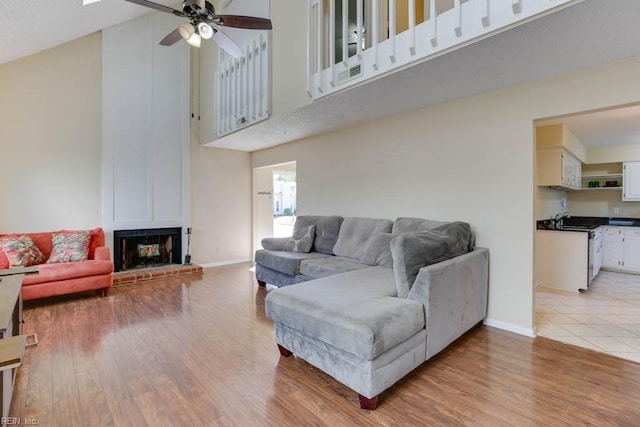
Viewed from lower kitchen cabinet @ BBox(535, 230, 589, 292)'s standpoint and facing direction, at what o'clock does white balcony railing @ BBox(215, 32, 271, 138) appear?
The white balcony railing is roughly at 5 o'clock from the lower kitchen cabinet.

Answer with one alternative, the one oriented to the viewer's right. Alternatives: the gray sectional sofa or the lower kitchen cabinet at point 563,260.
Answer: the lower kitchen cabinet

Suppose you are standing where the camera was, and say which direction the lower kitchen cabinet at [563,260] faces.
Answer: facing to the right of the viewer

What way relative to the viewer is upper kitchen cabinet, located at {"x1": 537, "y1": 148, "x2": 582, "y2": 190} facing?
to the viewer's right

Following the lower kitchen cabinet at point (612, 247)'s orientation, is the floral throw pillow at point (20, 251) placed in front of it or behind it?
in front

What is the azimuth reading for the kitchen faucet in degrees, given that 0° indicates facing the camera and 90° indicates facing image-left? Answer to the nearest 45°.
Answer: approximately 270°

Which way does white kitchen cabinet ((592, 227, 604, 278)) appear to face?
to the viewer's right

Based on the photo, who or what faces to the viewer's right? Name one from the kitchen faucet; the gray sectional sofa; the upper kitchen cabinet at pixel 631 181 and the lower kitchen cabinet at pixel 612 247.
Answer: the kitchen faucet

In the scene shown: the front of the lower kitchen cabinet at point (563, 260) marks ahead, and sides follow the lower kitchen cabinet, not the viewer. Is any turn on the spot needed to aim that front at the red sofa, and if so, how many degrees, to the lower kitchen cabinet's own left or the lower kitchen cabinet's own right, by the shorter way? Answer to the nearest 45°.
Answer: approximately 135° to the lower kitchen cabinet's own right

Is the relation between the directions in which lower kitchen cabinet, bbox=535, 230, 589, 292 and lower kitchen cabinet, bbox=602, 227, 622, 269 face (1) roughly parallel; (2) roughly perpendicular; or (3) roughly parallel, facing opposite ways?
roughly perpendicular

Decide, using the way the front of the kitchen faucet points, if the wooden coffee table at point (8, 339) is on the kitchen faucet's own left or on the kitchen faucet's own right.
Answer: on the kitchen faucet's own right

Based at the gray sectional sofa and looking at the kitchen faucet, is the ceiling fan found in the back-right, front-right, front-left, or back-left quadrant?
back-left

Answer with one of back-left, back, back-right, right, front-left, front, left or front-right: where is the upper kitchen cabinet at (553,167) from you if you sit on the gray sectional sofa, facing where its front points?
back

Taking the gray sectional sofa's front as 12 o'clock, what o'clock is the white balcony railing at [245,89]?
The white balcony railing is roughly at 3 o'clock from the gray sectional sofa.

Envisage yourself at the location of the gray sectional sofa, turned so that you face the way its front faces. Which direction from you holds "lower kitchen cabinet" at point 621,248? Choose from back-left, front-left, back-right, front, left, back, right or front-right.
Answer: back
